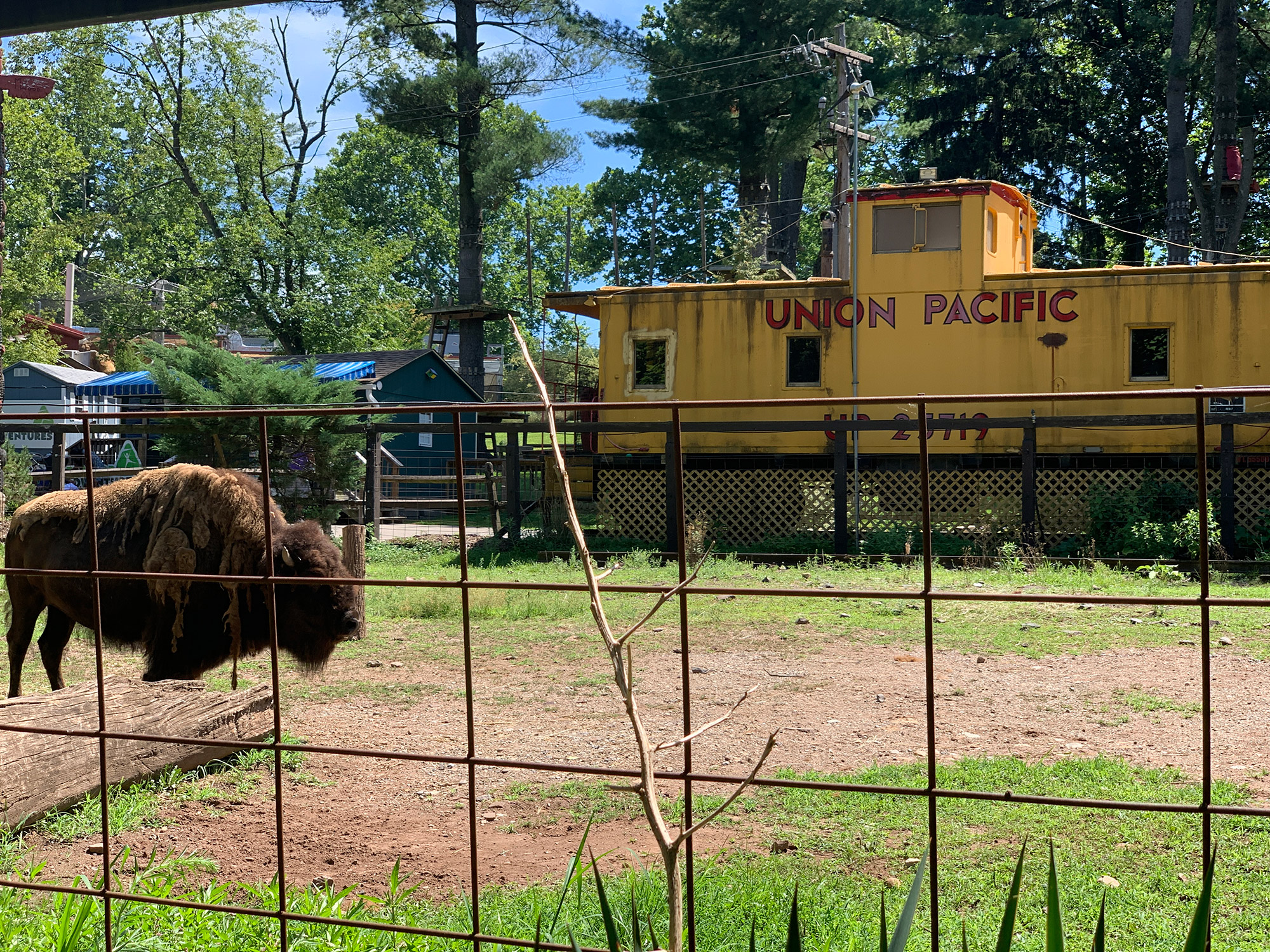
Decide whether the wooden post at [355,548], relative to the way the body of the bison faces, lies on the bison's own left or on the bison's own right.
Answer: on the bison's own left

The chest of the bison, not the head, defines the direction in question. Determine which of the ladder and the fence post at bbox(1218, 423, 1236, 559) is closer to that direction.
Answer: the fence post

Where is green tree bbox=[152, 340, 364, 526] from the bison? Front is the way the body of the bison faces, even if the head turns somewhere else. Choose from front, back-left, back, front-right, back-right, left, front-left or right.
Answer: left

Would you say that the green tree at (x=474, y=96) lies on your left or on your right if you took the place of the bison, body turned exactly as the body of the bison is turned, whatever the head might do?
on your left

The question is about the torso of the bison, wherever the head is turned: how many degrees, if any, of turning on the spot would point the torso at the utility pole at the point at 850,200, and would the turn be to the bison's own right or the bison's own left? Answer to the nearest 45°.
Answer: approximately 45° to the bison's own left

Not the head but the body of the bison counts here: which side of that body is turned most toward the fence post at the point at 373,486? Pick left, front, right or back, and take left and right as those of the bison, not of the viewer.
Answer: left

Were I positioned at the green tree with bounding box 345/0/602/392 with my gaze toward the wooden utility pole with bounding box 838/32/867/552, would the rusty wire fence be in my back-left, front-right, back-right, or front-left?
front-right

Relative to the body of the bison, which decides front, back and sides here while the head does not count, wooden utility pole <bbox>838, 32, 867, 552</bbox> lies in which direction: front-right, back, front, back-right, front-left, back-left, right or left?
front-left

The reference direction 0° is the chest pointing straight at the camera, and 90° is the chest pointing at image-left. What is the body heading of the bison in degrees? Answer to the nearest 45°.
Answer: approximately 270°

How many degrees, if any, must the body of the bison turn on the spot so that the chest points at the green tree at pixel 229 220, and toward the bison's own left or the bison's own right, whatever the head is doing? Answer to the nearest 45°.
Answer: approximately 90° to the bison's own left
